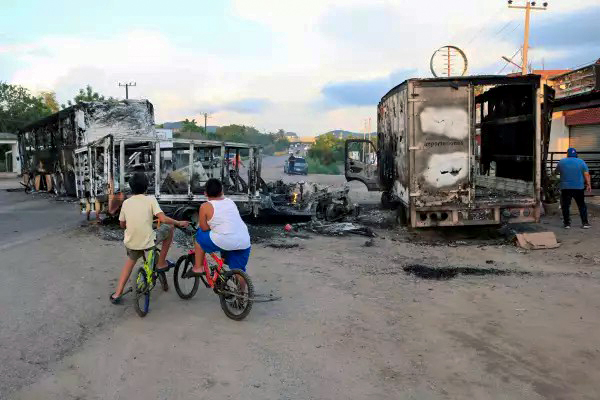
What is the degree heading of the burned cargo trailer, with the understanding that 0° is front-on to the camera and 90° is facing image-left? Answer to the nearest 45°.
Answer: approximately 180°

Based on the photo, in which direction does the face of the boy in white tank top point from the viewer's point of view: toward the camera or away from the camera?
away from the camera

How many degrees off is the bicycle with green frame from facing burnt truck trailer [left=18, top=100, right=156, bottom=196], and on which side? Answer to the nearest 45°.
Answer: approximately 45° to its left

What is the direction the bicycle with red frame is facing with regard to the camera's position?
facing away from the viewer and to the left of the viewer

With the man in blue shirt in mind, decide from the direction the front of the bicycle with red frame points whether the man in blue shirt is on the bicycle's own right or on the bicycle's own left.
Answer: on the bicycle's own right

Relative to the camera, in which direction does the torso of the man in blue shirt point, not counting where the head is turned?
away from the camera

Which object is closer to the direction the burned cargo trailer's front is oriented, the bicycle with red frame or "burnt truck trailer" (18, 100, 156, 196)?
the burnt truck trailer

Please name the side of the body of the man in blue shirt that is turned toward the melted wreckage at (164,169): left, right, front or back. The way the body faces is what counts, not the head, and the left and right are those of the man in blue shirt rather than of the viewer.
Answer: left

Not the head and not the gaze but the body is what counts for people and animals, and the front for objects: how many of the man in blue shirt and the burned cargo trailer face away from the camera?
2

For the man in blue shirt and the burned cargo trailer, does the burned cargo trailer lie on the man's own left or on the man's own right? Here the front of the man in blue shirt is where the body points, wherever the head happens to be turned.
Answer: on the man's own left
